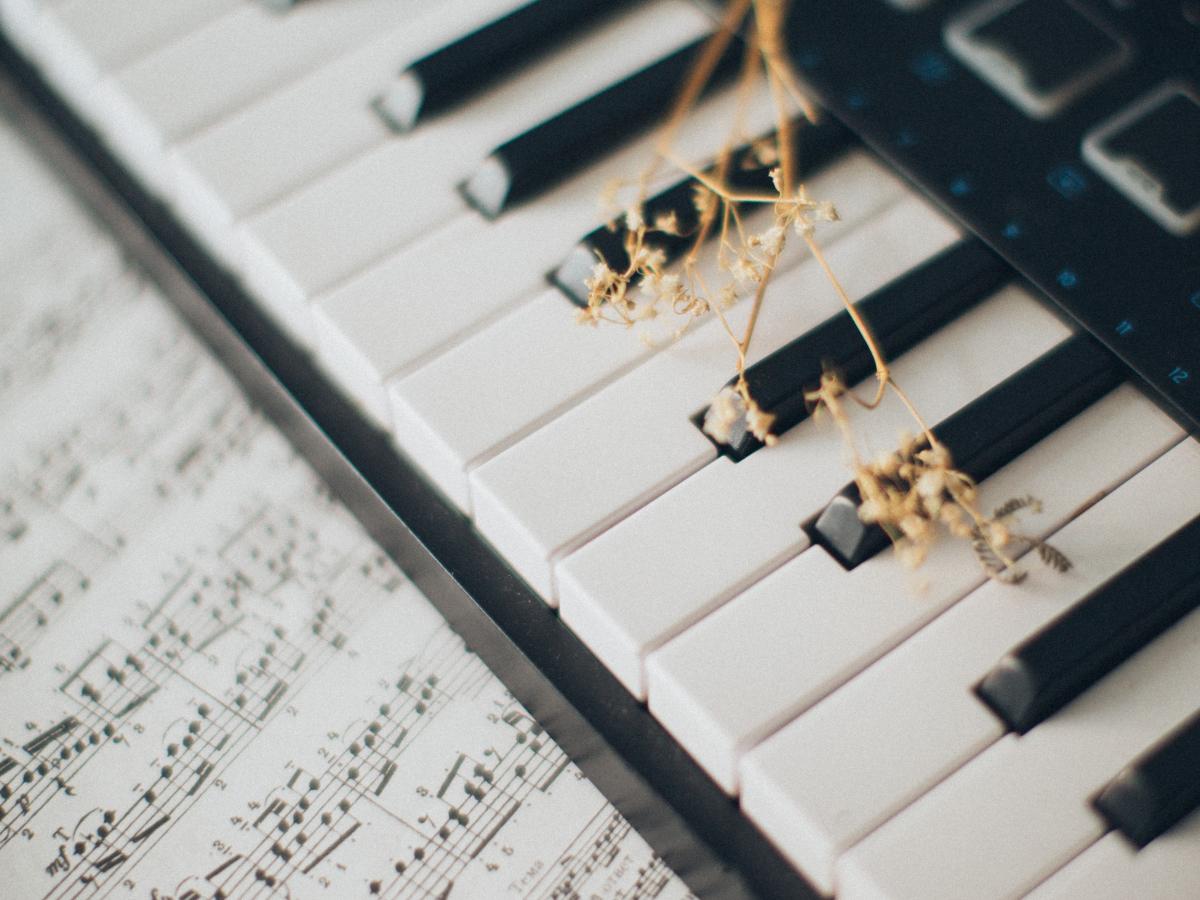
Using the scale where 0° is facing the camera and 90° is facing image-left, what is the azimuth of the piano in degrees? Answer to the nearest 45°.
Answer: approximately 45°
